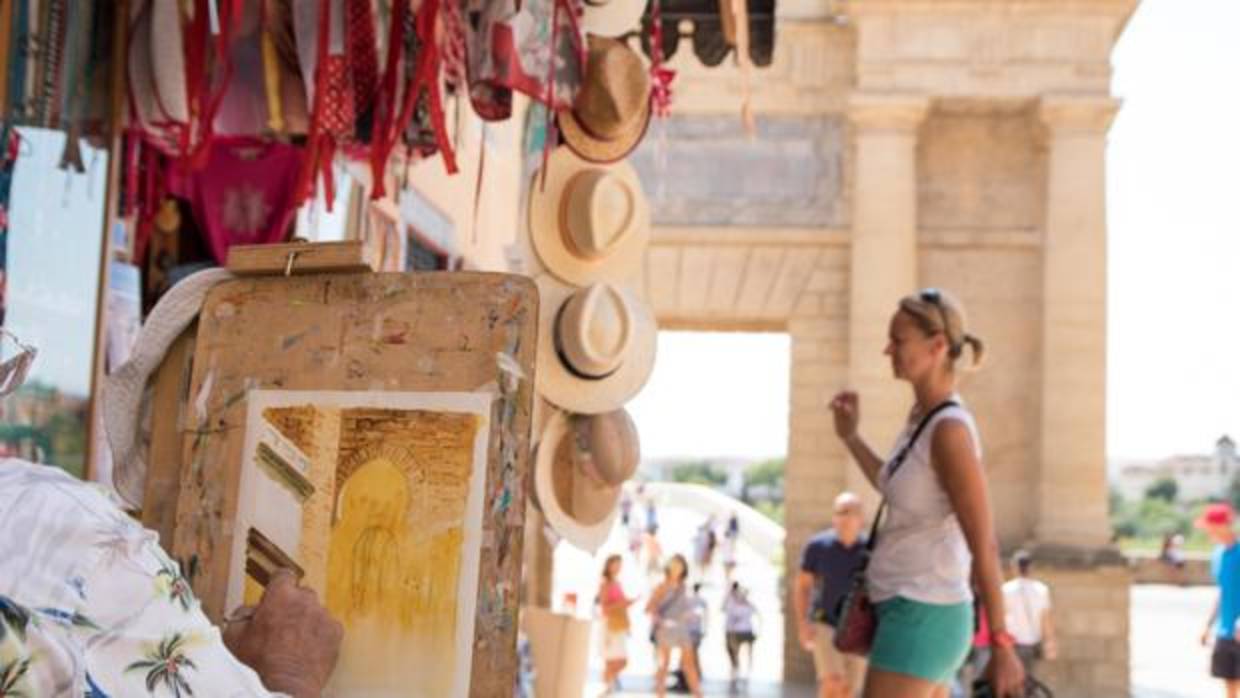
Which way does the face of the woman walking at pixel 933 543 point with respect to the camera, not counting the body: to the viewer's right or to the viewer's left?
to the viewer's left

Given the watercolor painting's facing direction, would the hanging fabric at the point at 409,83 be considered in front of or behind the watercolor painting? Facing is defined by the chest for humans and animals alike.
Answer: behind

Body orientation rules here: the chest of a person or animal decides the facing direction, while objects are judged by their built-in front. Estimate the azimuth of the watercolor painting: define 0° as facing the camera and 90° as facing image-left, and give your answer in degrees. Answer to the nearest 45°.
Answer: approximately 0°

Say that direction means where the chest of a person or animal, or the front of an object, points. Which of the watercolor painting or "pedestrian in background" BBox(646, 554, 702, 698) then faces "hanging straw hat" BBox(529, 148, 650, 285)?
the pedestrian in background

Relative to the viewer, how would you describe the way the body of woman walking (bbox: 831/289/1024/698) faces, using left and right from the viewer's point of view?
facing to the left of the viewer

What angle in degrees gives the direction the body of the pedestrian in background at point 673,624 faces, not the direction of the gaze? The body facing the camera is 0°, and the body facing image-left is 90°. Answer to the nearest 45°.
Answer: approximately 0°

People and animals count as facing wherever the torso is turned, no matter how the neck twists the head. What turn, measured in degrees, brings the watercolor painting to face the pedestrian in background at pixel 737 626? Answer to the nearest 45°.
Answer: approximately 180°

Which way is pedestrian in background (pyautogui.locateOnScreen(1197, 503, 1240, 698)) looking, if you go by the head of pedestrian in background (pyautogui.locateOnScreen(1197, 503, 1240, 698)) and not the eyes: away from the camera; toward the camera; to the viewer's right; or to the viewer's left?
to the viewer's left
